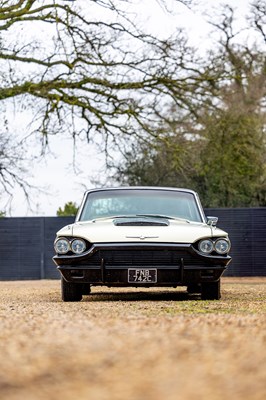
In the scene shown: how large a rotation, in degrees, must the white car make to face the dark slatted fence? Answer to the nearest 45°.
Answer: approximately 180°

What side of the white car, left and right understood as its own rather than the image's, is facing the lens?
front
